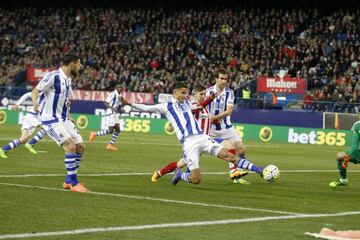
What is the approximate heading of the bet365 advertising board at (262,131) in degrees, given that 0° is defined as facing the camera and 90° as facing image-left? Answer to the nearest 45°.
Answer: approximately 0°

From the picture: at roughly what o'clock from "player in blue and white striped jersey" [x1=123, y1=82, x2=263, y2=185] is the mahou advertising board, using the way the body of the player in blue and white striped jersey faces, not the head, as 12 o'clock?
The mahou advertising board is roughly at 8 o'clock from the player in blue and white striped jersey.

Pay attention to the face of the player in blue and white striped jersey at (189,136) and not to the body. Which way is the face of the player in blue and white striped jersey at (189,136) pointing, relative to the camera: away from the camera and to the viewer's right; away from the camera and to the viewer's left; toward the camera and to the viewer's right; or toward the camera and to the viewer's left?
toward the camera and to the viewer's right

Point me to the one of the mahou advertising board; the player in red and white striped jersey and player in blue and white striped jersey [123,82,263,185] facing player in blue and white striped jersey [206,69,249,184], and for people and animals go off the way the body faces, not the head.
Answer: the mahou advertising board

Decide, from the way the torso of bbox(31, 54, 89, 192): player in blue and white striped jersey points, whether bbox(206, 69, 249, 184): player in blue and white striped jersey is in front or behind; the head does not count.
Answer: in front

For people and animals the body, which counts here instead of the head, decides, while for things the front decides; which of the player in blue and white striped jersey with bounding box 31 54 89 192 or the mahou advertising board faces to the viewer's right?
the player in blue and white striped jersey

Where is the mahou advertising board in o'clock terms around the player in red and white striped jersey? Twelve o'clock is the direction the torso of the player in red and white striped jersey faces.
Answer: The mahou advertising board is roughly at 8 o'clock from the player in red and white striped jersey.

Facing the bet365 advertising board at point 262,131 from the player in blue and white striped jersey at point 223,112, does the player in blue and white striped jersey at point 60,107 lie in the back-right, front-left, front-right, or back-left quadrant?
back-left

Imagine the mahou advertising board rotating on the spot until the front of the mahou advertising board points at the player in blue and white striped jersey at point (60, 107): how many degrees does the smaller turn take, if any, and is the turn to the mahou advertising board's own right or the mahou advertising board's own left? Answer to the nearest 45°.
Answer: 0° — it already faces them

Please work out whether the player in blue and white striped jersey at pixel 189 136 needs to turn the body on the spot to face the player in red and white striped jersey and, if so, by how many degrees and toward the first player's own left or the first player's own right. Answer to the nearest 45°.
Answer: approximately 135° to the first player's own left

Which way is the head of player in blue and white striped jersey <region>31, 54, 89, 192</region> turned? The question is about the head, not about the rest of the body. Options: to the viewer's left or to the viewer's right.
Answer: to the viewer's right

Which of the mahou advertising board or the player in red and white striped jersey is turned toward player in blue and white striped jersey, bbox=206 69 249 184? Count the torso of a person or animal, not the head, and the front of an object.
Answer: the mahou advertising board

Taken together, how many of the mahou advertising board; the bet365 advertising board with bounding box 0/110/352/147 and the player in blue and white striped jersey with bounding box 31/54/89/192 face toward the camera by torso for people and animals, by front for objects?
2

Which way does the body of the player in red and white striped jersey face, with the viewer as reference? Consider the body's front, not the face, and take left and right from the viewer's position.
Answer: facing the viewer and to the right of the viewer

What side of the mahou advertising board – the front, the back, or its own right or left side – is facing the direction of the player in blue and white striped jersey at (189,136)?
front

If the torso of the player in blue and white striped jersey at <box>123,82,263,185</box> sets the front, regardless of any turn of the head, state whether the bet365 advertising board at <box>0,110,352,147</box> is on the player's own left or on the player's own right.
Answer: on the player's own left

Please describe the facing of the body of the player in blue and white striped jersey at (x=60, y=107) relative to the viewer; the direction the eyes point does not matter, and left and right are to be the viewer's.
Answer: facing to the right of the viewer
